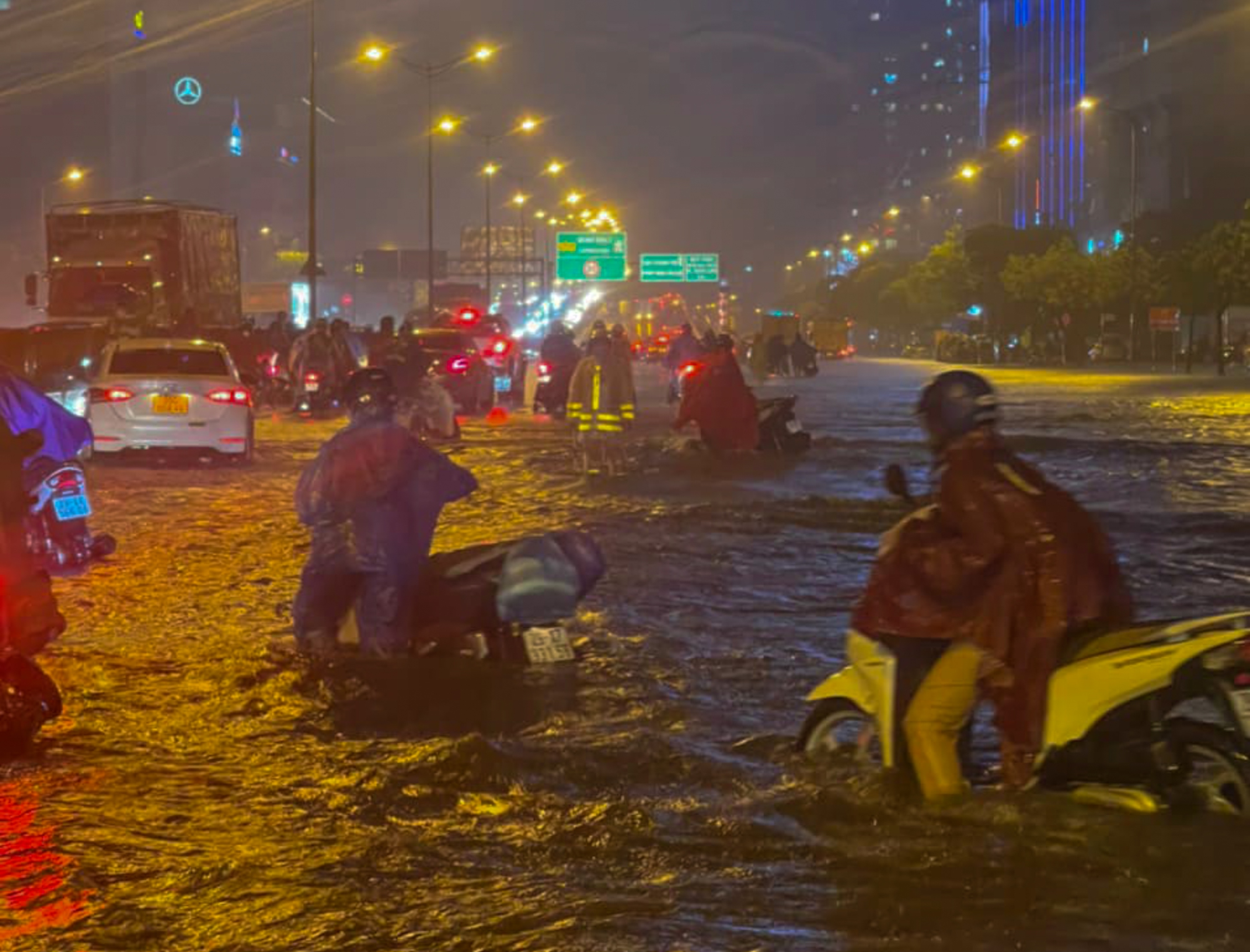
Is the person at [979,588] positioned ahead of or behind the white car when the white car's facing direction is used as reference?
behind

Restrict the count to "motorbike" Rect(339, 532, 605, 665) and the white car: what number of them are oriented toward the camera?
0

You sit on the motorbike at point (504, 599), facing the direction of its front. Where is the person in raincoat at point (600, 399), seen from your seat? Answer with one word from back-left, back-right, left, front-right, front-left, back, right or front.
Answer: front-right

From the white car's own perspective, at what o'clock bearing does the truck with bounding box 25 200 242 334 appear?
The truck is roughly at 12 o'clock from the white car.

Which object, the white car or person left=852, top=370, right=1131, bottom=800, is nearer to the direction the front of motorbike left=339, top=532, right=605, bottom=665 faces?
the white car

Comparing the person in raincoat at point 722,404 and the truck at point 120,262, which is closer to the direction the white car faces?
the truck

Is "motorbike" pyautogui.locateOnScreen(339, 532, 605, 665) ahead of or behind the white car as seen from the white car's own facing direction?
behind

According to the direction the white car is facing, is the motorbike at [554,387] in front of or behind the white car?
in front

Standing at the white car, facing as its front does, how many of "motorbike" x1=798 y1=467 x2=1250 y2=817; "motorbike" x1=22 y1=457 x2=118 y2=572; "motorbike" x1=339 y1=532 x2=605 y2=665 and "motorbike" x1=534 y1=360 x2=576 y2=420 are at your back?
3

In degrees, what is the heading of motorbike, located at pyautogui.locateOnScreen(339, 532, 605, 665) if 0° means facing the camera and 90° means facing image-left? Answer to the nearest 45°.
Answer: approximately 135°

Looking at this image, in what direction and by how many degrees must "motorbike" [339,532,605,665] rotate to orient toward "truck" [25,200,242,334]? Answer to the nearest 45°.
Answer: approximately 45° to its right

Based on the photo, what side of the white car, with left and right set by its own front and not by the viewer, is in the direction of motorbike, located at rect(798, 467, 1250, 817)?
back

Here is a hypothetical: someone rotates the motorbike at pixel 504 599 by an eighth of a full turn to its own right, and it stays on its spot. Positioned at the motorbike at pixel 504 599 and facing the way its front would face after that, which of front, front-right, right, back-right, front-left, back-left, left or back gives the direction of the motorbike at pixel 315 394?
front

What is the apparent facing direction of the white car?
away from the camera
